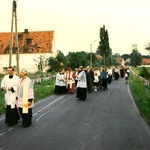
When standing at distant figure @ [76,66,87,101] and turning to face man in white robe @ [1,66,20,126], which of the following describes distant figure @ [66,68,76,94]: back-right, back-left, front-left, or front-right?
back-right

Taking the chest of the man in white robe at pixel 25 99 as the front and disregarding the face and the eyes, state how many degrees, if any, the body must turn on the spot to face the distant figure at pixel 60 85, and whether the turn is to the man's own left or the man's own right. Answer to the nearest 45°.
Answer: approximately 135° to the man's own right

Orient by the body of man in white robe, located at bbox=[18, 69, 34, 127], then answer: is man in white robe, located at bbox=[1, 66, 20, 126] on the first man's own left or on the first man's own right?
on the first man's own right

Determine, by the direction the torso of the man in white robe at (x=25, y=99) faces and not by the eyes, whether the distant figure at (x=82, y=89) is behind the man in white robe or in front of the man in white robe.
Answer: behind

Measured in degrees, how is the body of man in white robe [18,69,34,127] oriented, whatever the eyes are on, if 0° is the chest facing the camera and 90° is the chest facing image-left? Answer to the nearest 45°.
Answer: approximately 45°

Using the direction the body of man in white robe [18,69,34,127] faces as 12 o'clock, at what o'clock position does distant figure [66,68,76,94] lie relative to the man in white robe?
The distant figure is roughly at 5 o'clock from the man in white robe.

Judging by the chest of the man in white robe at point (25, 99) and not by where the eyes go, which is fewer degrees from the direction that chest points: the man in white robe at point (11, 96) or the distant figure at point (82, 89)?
the man in white robe
